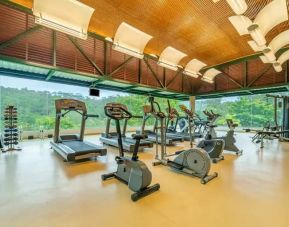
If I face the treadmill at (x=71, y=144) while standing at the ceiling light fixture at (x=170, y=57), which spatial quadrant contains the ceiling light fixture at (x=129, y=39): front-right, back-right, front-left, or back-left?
front-left

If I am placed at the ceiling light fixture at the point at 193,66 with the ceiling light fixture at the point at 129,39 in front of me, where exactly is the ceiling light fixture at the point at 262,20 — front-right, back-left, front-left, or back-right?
front-left

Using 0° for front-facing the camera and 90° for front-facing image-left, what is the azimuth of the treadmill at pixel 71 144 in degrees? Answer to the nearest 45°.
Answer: approximately 135°

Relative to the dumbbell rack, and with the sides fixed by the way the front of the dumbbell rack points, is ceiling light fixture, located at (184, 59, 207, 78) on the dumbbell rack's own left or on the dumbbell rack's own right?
on the dumbbell rack's own left

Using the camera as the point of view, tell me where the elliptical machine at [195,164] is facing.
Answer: facing away from the viewer and to the left of the viewer

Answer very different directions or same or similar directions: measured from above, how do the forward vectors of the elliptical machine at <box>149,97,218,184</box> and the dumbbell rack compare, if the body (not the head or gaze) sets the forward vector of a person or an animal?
very different directions

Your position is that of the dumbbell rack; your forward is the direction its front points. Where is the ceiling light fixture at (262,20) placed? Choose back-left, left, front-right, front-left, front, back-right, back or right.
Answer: front-left

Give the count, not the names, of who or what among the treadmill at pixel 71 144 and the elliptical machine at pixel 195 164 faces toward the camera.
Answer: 0

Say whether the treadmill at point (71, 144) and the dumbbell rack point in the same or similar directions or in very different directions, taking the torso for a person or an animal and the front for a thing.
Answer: very different directions

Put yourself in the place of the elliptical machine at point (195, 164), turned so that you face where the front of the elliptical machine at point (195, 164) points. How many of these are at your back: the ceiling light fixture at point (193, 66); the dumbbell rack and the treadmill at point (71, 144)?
0
